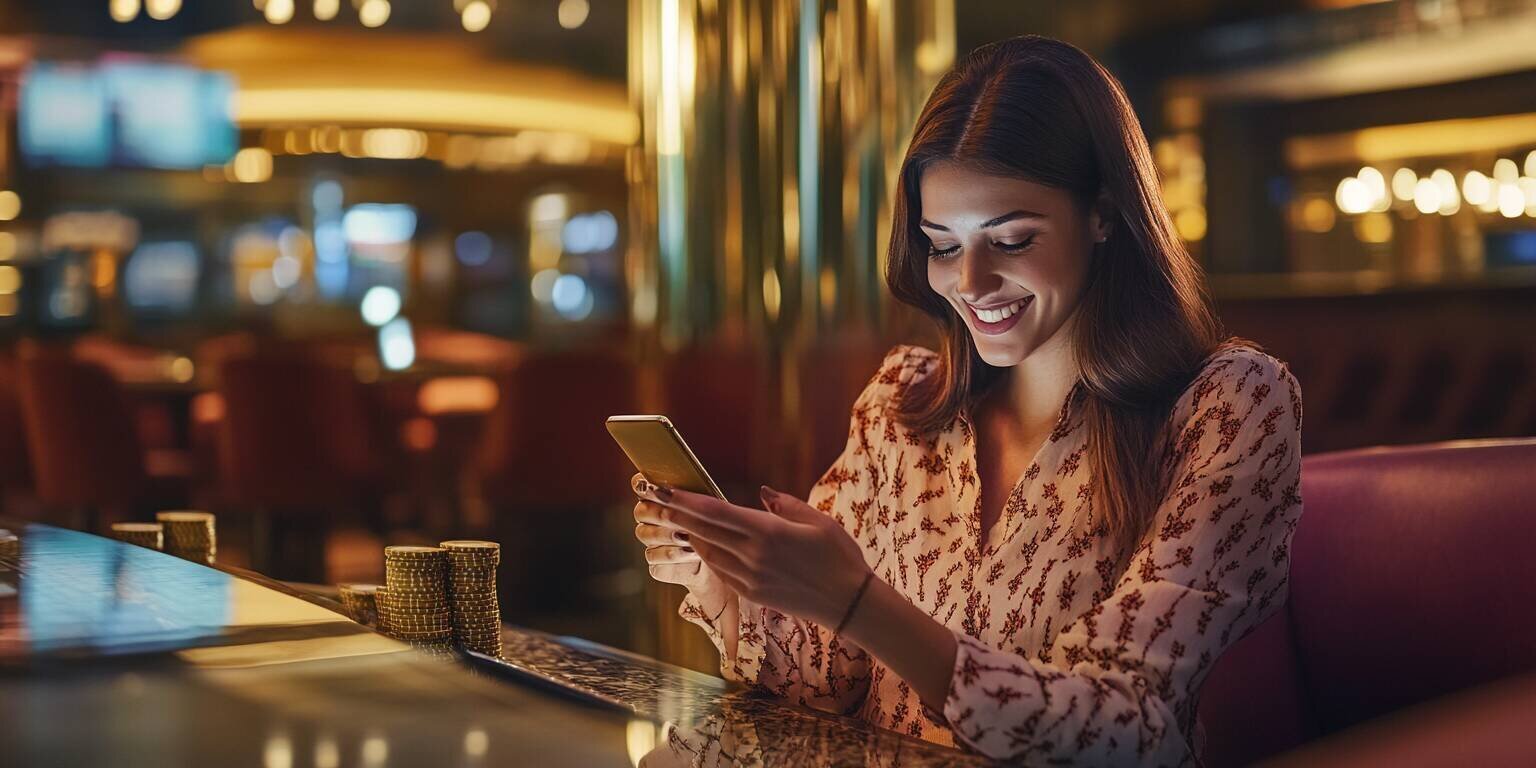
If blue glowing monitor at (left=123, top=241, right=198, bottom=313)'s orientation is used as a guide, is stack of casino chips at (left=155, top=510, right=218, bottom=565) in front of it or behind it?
in front

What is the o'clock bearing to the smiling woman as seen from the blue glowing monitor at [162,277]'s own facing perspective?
The smiling woman is roughly at 12 o'clock from the blue glowing monitor.

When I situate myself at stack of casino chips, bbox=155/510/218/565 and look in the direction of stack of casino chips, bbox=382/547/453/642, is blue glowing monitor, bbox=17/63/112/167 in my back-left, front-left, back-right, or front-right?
back-left

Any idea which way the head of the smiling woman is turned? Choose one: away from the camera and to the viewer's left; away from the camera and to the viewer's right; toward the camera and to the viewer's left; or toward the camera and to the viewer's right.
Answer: toward the camera and to the viewer's left

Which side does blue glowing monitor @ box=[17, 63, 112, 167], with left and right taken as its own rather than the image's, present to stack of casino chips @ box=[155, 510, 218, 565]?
front

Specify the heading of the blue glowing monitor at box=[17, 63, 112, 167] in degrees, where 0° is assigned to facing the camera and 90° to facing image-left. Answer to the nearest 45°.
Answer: approximately 0°

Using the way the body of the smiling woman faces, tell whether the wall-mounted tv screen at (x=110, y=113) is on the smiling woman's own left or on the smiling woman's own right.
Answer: on the smiling woman's own right

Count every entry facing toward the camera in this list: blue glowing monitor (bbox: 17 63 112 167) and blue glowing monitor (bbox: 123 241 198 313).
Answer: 2

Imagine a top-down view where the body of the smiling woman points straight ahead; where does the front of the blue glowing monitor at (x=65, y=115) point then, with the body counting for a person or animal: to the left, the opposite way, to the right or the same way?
to the left

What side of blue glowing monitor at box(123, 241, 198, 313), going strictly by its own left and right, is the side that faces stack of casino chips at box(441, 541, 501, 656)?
front
